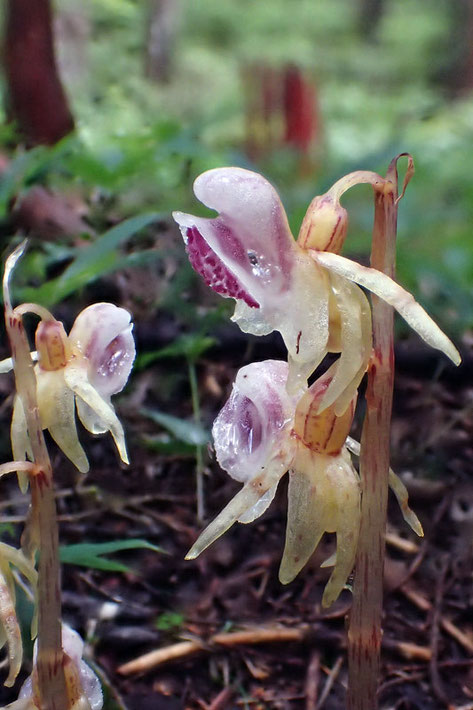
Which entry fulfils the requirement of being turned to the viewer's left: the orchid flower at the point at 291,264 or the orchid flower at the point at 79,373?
the orchid flower at the point at 291,264

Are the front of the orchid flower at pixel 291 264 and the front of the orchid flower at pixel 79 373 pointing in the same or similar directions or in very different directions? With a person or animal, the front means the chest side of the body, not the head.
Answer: very different directions

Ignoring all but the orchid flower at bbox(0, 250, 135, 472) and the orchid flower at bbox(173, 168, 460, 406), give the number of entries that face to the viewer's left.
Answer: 1

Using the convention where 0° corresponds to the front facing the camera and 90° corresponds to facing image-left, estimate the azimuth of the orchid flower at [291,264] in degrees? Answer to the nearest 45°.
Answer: approximately 90°

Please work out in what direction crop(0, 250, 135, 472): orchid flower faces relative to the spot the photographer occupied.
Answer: facing to the right of the viewer

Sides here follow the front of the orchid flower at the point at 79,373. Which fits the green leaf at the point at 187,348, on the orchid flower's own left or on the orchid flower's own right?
on the orchid flower's own left
